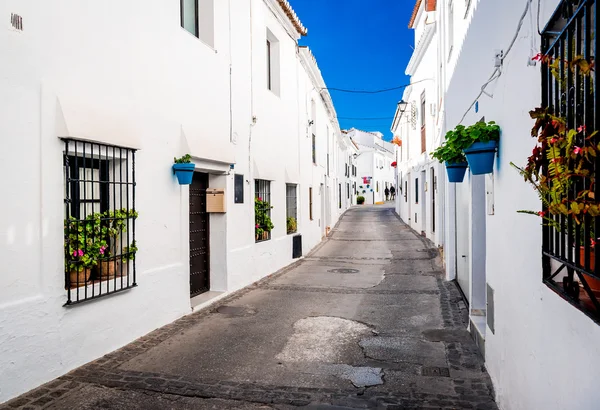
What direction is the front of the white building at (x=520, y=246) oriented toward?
to the viewer's left

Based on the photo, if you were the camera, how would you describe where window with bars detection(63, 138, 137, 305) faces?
facing the viewer and to the right of the viewer

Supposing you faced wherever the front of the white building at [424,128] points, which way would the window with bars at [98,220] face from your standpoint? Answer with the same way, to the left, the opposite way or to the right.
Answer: the opposite way

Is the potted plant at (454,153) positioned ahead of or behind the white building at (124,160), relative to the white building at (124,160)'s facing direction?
ahead

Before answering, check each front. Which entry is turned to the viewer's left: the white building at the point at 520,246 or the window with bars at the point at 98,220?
the white building

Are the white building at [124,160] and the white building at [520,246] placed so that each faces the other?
yes

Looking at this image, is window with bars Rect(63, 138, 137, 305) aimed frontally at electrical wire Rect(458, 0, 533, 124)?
yes

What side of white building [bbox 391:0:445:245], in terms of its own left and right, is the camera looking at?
left

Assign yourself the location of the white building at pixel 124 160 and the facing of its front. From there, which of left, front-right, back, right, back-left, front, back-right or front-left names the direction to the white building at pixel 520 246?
front

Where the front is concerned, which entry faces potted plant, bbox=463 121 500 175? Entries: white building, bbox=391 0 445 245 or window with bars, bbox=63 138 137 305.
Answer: the window with bars

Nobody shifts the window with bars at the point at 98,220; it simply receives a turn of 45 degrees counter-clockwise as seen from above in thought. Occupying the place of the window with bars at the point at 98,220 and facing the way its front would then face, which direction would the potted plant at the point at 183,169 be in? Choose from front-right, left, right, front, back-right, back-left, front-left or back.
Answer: front-left

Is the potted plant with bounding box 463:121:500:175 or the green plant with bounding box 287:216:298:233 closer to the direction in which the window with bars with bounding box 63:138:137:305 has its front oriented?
the potted plant

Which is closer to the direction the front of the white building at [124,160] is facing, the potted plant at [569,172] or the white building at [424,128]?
the potted plant

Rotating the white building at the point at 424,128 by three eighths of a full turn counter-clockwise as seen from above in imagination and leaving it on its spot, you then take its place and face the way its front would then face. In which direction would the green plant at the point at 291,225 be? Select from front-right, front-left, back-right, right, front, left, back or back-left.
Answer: right
